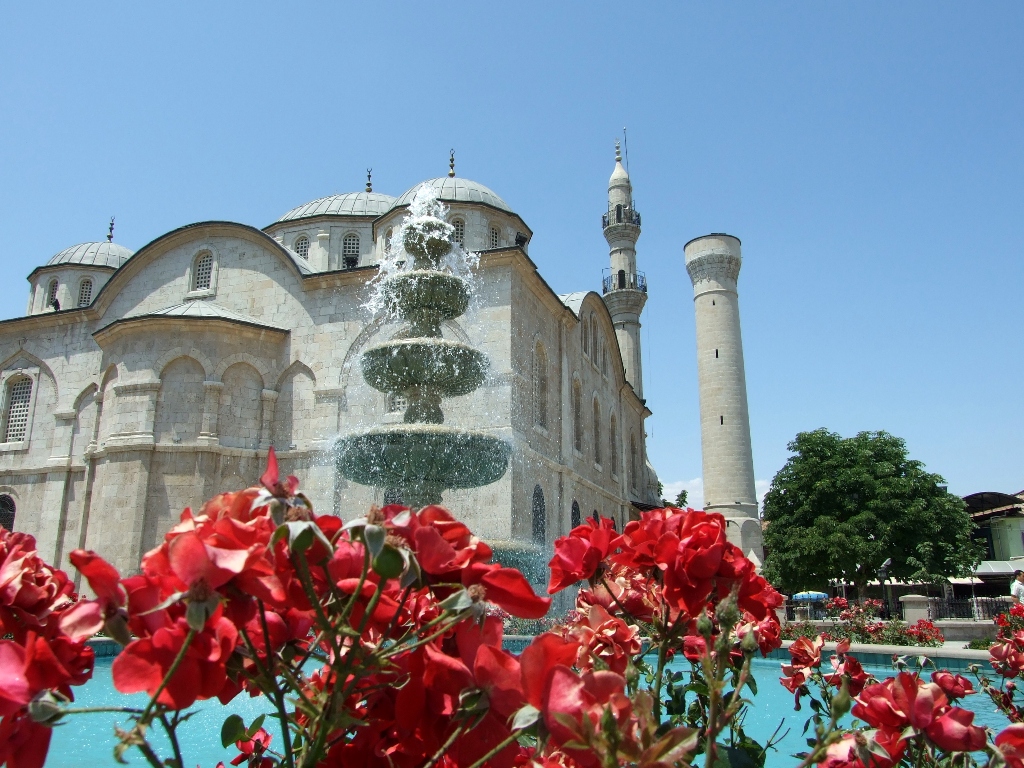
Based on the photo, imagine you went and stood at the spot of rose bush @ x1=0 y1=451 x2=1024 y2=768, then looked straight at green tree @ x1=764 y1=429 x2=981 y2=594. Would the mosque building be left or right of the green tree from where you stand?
left
